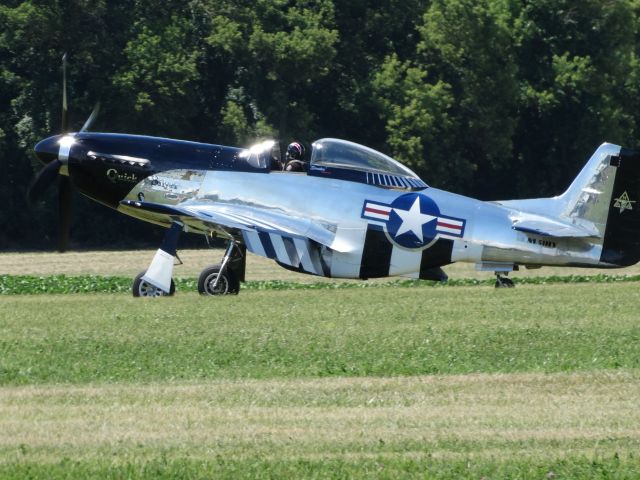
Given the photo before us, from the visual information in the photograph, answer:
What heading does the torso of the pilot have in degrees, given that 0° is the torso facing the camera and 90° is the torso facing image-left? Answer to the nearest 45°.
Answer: approximately 90°

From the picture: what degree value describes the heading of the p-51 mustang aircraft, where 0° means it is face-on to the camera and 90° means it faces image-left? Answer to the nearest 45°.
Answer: approximately 90°
